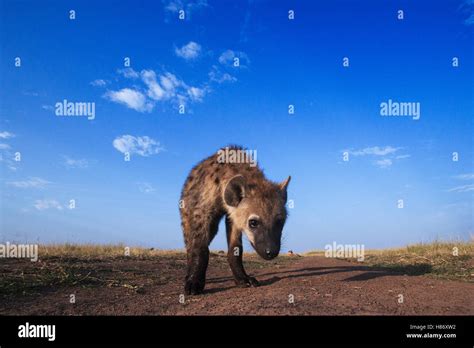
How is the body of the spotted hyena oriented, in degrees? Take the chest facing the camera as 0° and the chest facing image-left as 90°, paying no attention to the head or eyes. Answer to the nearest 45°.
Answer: approximately 315°
